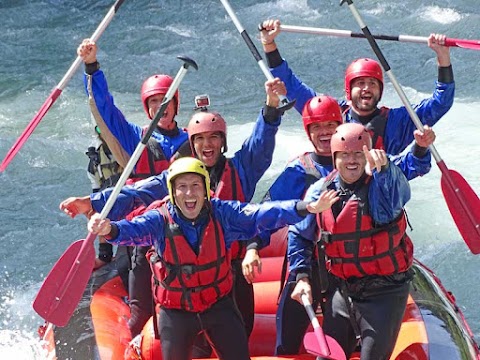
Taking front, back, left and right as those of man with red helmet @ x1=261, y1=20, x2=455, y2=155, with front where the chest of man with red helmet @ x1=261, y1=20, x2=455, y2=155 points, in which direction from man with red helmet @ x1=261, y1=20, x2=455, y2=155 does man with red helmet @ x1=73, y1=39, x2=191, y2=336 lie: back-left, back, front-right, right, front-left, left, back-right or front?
right

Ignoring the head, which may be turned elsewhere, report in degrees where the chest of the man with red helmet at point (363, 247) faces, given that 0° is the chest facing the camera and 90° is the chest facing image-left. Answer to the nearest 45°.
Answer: approximately 0°

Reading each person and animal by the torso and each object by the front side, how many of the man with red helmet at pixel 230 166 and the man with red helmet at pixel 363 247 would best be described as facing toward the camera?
2

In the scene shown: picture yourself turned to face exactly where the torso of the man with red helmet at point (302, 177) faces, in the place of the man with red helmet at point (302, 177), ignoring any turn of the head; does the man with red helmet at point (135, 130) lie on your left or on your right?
on your right

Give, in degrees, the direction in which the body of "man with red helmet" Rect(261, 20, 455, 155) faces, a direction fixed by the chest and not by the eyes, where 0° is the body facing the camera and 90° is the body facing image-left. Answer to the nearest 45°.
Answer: approximately 0°
